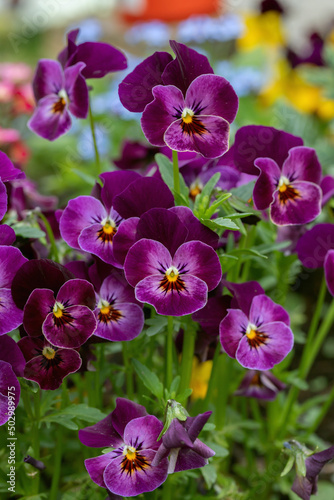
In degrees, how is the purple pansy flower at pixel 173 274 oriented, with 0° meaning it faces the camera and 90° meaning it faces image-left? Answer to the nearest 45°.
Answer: approximately 0°

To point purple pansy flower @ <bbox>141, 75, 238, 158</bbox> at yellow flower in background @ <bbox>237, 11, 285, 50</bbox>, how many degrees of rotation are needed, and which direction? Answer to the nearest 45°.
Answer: approximately 180°

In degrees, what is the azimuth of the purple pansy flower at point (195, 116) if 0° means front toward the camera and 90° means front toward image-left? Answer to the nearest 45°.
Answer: approximately 0°

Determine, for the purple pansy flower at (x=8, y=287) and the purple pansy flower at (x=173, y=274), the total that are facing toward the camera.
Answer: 2
